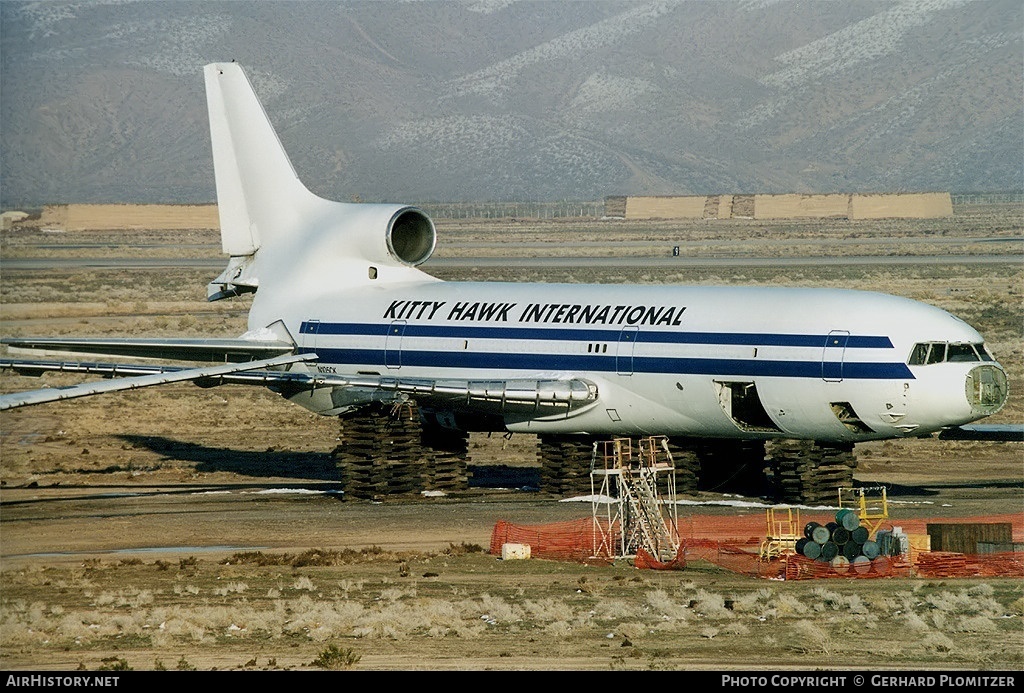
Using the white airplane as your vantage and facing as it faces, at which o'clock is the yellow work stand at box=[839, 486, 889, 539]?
The yellow work stand is roughly at 1 o'clock from the white airplane.

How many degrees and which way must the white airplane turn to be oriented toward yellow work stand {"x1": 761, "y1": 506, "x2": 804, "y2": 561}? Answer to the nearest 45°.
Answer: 0° — it already faces it

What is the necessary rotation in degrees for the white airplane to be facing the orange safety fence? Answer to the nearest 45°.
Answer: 0° — it already faces it

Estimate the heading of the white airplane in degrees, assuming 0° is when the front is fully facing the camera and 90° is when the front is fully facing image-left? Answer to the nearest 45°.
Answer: approximately 315°
